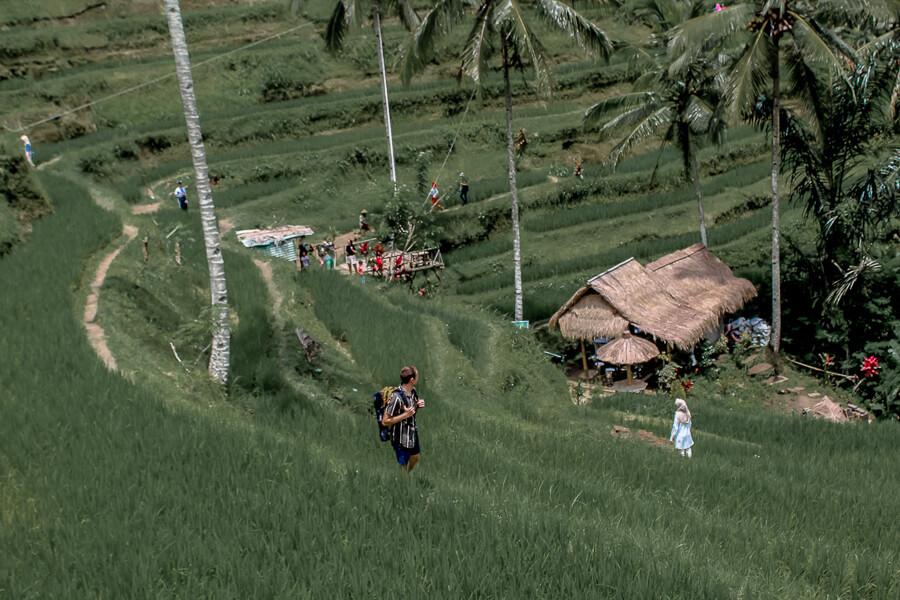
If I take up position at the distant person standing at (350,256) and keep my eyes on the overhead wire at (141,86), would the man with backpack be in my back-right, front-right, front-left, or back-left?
back-left

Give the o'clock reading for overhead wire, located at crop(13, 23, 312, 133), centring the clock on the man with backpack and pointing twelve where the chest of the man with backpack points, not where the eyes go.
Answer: The overhead wire is roughly at 7 o'clock from the man with backpack.

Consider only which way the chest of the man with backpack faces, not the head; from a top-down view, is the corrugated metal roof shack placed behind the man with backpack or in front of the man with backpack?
behind

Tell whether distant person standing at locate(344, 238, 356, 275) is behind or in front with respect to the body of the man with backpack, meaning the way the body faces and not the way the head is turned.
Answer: behind

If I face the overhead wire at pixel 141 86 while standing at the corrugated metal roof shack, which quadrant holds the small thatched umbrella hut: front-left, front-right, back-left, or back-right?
back-right

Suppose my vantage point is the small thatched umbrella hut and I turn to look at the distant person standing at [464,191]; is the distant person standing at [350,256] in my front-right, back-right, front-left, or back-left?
front-left

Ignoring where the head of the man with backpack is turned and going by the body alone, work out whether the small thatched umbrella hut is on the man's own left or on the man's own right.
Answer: on the man's own left

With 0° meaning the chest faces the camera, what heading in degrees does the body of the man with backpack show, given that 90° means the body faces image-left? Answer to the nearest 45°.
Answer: approximately 315°
